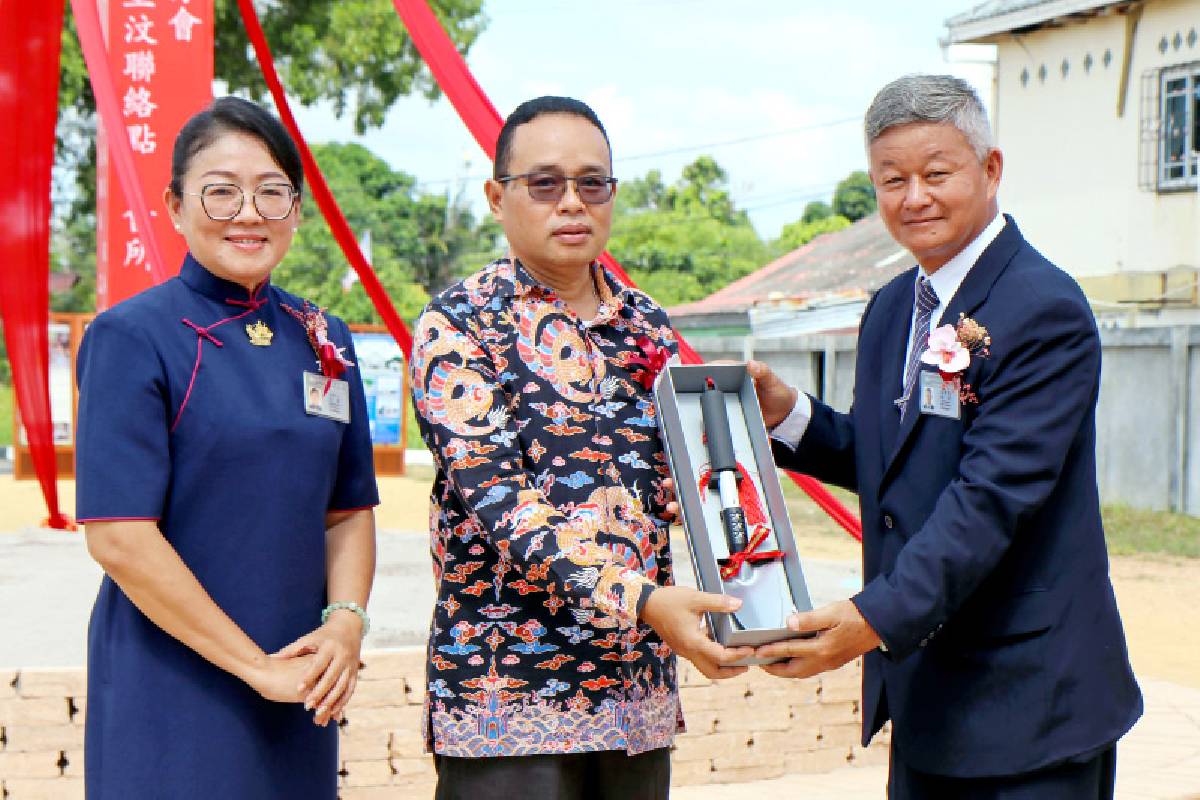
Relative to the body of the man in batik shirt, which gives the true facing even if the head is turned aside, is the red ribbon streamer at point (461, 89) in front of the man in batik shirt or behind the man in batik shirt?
behind

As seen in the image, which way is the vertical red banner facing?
toward the camera

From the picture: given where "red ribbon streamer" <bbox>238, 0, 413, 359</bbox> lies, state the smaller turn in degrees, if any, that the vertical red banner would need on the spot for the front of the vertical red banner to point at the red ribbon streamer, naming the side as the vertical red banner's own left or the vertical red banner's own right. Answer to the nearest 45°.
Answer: approximately 45° to the vertical red banner's own left

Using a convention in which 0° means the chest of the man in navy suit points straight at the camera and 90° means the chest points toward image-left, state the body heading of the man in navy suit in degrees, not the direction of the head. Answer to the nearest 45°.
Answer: approximately 45°

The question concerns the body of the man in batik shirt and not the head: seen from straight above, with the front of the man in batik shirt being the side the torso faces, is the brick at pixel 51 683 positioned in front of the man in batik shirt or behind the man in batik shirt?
behind

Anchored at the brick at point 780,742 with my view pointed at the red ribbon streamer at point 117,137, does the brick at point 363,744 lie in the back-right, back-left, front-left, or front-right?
front-left

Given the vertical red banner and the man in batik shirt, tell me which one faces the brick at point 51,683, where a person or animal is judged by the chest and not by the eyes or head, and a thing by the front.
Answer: the vertical red banner
